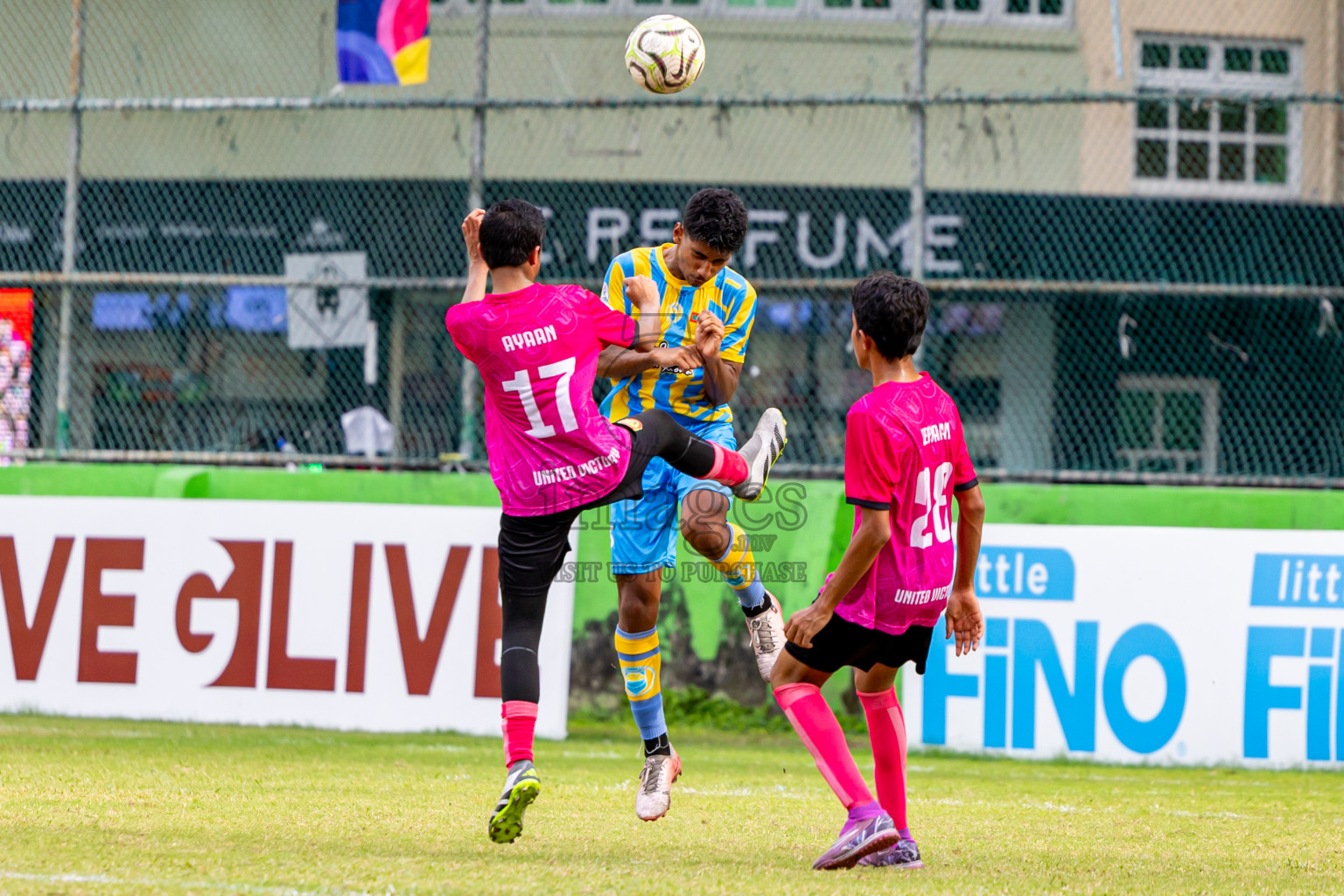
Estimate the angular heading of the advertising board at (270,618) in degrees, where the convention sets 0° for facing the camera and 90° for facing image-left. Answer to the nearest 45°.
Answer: approximately 0°

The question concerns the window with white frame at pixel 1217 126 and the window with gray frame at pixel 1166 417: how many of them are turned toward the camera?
2

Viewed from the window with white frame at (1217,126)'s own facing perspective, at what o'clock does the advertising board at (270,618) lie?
The advertising board is roughly at 1 o'clock from the window with white frame.

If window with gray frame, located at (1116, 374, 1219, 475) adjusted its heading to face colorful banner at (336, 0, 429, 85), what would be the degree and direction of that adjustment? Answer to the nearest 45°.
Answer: approximately 45° to its right

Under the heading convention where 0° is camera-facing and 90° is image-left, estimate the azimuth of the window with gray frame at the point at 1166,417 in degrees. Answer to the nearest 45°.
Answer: approximately 0°
